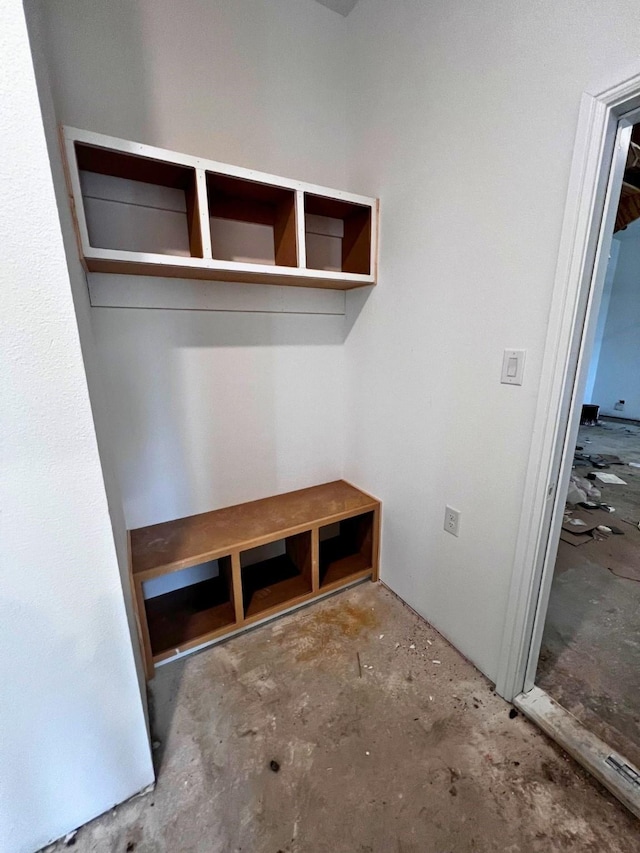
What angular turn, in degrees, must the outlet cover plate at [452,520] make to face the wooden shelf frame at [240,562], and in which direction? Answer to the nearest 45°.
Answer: approximately 45° to its right

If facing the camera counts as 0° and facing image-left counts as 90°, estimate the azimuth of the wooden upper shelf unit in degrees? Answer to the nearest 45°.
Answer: approximately 315°

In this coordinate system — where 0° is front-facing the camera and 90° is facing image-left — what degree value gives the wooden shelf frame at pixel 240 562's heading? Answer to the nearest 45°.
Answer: approximately 315°

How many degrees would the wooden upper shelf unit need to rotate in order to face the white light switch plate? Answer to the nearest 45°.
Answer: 0° — it already faces it

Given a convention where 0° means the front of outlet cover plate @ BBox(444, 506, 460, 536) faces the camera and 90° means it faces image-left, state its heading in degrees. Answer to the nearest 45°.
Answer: approximately 45°

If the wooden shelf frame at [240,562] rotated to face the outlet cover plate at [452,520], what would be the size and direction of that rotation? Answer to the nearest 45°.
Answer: approximately 45° to its left
